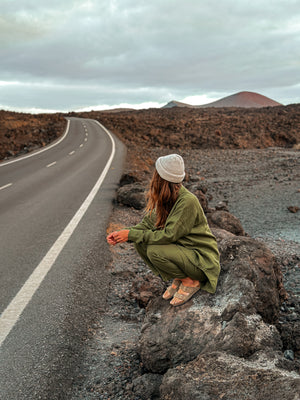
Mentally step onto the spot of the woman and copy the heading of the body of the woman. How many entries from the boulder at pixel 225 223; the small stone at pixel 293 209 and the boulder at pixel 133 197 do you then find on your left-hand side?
0

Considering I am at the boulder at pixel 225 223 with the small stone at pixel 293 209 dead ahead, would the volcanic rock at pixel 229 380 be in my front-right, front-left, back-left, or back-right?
back-right

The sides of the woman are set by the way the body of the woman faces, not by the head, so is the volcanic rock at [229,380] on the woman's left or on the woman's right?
on the woman's left

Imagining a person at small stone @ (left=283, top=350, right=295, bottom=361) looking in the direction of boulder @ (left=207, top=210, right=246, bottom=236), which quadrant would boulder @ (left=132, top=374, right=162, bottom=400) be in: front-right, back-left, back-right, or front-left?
back-left

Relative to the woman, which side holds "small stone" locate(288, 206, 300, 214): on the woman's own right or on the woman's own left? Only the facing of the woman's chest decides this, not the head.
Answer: on the woman's own right

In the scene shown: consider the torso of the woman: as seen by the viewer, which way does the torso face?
to the viewer's left

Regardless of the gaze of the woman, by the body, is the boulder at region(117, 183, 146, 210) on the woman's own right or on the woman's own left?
on the woman's own right

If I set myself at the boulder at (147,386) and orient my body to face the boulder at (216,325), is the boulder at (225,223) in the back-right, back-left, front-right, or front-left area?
front-left

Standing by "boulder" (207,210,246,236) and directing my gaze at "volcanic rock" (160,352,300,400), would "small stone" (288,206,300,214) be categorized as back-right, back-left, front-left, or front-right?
back-left

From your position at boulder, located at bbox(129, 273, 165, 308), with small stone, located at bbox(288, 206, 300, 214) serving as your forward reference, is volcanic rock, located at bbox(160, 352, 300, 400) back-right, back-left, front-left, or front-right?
back-right

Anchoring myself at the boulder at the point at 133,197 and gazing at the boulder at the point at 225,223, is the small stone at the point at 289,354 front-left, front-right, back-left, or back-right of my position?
front-right

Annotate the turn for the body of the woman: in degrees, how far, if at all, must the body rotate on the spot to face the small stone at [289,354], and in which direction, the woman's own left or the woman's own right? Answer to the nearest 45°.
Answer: approximately 180°

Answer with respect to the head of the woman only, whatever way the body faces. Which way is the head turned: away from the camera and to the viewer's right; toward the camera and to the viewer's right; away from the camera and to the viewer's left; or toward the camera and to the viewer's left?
away from the camera and to the viewer's left
